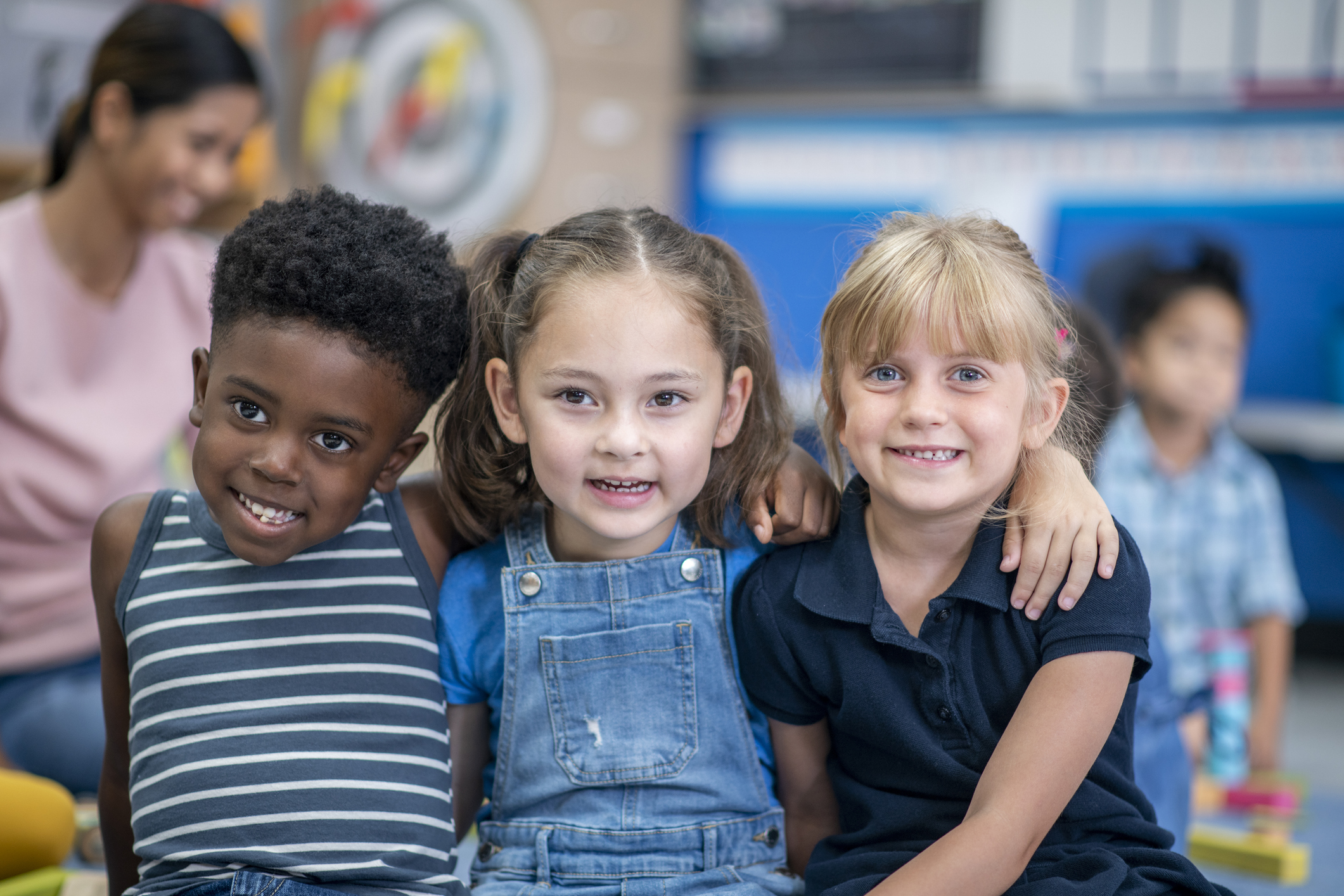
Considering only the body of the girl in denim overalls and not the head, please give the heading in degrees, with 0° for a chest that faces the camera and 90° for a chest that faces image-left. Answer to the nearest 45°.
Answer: approximately 0°

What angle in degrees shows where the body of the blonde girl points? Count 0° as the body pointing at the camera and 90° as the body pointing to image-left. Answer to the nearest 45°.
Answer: approximately 0°

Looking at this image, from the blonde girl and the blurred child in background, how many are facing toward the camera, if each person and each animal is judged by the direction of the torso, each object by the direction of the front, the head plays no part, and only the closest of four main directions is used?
2

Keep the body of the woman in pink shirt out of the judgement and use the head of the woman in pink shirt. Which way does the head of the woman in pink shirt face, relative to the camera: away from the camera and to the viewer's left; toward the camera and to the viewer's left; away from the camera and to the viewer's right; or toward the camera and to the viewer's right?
toward the camera and to the viewer's right
